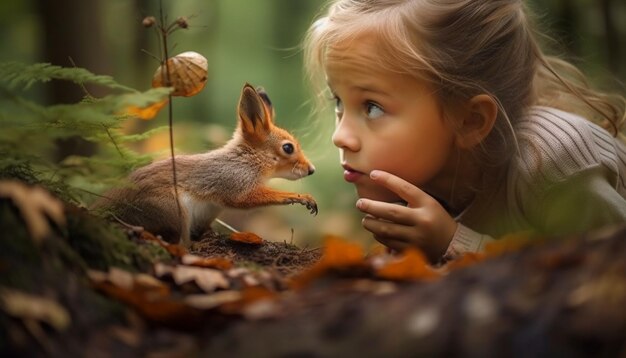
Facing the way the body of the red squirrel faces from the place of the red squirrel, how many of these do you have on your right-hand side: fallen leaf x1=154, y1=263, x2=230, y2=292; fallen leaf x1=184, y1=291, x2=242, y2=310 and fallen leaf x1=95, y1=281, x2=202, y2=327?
3

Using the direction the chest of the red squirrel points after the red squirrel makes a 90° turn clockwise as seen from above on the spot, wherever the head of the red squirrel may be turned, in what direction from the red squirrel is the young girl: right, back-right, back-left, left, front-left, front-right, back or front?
left

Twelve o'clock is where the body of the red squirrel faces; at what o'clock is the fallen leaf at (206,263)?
The fallen leaf is roughly at 3 o'clock from the red squirrel.

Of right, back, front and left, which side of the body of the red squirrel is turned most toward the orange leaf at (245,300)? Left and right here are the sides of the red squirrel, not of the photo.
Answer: right

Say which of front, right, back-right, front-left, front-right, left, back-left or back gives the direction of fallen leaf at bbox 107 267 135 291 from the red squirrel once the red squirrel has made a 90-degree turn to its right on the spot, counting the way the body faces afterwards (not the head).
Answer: front

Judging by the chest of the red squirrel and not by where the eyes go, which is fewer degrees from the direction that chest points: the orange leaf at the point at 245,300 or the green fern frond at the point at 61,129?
the orange leaf

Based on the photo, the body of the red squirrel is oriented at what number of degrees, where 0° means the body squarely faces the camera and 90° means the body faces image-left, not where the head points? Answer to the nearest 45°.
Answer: approximately 270°

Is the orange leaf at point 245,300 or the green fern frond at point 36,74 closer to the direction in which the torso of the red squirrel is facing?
the orange leaf

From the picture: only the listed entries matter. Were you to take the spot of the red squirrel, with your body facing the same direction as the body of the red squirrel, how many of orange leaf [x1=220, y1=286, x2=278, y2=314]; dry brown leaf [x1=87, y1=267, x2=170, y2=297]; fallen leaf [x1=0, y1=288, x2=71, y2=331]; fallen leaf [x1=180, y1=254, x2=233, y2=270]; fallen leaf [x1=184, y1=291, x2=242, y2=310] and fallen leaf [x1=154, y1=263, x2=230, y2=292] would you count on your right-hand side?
6

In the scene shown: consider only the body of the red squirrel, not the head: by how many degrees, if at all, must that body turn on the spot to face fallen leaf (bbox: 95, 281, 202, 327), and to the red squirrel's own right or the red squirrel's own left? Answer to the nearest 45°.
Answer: approximately 90° to the red squirrel's own right

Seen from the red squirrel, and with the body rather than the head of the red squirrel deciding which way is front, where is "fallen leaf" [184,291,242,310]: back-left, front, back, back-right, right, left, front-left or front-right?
right
